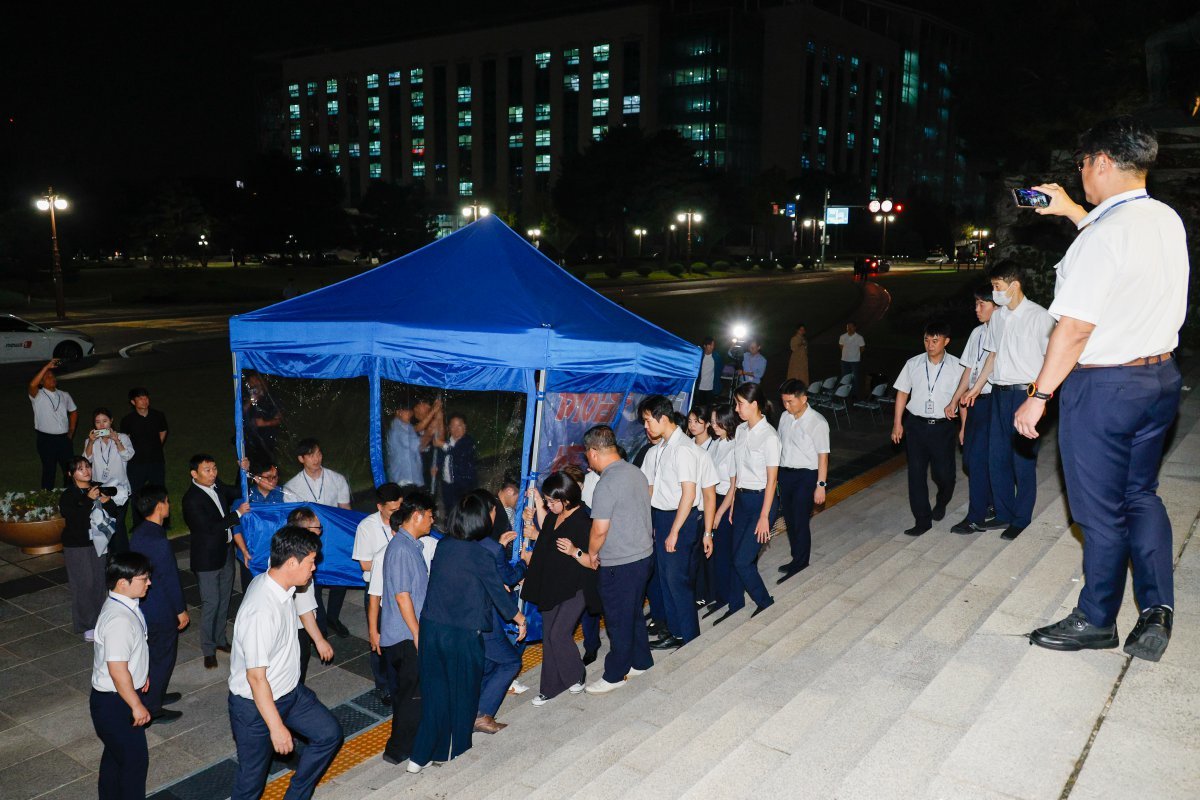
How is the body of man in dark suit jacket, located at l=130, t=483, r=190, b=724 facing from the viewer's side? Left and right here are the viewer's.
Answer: facing to the right of the viewer

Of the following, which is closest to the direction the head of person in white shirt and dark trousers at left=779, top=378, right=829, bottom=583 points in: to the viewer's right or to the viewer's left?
to the viewer's left

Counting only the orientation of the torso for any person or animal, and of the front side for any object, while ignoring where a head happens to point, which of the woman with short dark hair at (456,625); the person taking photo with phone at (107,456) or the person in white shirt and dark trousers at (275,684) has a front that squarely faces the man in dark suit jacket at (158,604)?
the person taking photo with phone

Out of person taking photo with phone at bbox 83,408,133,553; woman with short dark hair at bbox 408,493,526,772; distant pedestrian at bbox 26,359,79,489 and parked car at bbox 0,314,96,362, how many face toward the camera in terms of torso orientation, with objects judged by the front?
2

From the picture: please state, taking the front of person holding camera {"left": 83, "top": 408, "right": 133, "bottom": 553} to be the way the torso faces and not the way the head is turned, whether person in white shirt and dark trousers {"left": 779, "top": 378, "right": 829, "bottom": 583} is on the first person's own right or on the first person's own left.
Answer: on the first person's own left

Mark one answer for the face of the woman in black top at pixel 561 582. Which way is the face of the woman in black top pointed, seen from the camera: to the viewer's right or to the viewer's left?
to the viewer's left

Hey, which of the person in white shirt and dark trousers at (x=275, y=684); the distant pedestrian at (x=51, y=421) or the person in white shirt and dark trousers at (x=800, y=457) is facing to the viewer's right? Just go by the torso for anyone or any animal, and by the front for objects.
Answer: the person in white shirt and dark trousers at (x=275, y=684)

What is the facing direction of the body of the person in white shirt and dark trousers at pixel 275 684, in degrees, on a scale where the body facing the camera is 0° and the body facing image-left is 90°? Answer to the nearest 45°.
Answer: approximately 270°

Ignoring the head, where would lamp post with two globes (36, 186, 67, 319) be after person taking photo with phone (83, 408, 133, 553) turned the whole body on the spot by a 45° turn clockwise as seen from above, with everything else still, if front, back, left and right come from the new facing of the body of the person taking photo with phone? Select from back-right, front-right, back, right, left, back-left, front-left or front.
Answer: back-right
